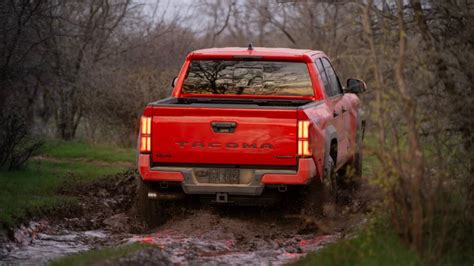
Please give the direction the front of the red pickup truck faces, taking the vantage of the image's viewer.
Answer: facing away from the viewer
